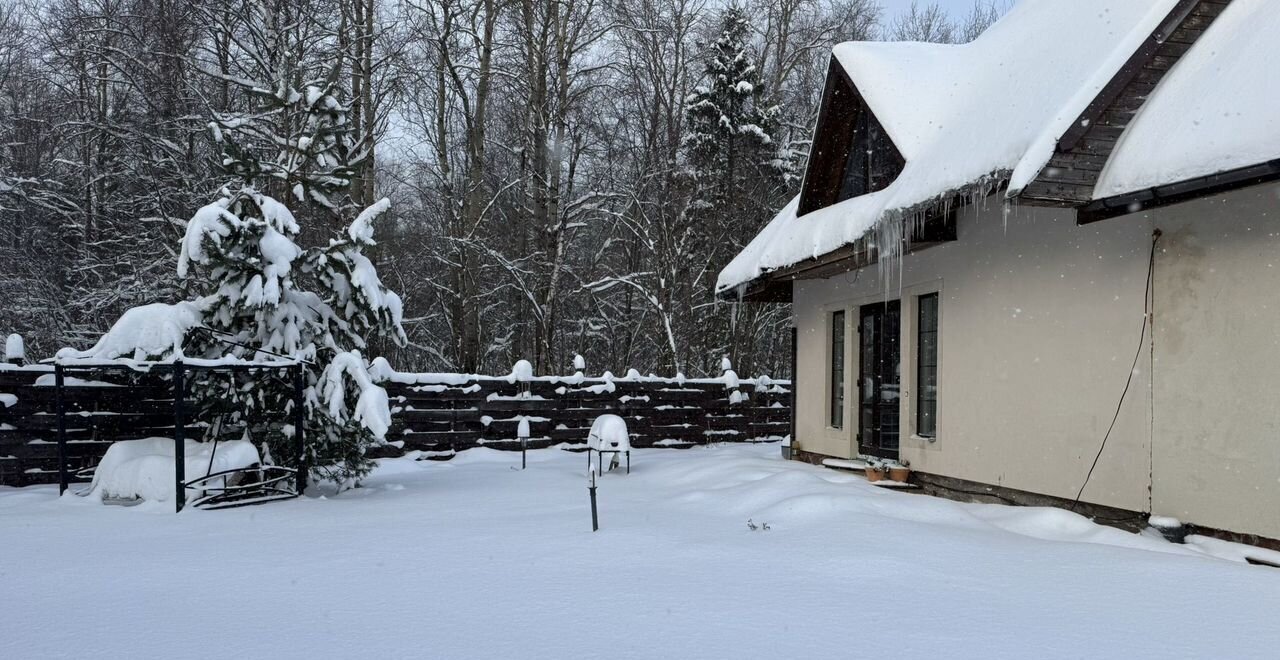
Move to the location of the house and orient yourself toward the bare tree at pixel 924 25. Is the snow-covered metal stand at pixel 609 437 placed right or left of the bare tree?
left

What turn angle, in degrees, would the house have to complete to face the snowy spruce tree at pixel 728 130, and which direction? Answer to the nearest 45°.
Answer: approximately 90° to its right

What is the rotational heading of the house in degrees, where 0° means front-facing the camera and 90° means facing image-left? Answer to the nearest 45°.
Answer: approximately 45°

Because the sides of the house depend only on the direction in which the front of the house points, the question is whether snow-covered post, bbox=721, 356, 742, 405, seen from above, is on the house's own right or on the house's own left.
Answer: on the house's own right

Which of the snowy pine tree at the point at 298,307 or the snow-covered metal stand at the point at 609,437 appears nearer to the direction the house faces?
the snowy pine tree

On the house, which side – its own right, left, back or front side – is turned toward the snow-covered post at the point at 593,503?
front

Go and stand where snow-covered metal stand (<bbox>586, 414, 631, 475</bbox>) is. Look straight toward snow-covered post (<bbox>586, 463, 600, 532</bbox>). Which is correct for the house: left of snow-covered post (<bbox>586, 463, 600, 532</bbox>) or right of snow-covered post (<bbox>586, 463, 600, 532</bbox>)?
left

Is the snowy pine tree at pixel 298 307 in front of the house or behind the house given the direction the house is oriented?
in front

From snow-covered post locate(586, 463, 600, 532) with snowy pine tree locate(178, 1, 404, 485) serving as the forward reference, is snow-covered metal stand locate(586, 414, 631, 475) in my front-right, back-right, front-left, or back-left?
front-right

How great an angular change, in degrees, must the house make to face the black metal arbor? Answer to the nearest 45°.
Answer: approximately 45° to its right
